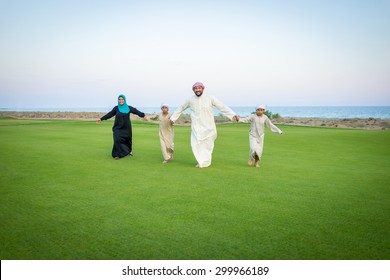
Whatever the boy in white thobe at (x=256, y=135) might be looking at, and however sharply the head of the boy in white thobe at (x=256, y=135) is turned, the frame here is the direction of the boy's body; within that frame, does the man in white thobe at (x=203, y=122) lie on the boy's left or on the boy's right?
on the boy's right

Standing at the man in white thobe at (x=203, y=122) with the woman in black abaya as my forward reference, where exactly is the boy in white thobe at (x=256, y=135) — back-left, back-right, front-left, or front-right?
back-right

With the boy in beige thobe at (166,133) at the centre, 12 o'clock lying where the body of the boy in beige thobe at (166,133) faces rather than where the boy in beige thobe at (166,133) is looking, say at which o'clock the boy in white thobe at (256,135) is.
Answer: the boy in white thobe at (256,135) is roughly at 10 o'clock from the boy in beige thobe at (166,133).

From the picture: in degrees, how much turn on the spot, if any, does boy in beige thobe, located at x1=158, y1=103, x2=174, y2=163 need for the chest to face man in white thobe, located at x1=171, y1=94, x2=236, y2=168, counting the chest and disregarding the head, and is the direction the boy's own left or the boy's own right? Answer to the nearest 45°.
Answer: approximately 45° to the boy's own left

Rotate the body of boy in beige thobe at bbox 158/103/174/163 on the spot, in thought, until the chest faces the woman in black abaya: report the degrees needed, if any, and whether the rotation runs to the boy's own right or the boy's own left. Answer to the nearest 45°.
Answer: approximately 135° to the boy's own right

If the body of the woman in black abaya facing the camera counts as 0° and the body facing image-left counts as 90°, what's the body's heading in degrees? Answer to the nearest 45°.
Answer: approximately 0°
